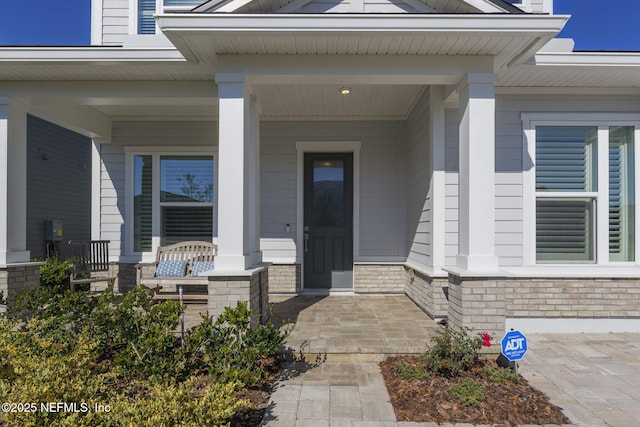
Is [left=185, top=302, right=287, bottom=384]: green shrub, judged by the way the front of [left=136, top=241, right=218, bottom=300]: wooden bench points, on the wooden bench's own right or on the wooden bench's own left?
on the wooden bench's own left

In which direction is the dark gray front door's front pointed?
toward the camera

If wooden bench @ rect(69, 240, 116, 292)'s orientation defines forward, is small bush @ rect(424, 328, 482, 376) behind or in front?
in front

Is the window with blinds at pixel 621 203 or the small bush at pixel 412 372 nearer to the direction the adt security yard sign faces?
the small bush

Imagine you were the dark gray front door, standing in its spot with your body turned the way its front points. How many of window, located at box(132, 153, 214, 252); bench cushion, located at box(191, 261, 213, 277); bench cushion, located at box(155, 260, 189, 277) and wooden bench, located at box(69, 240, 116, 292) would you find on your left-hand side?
0

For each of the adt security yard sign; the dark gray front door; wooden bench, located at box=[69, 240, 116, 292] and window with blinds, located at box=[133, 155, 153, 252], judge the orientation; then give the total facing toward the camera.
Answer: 4

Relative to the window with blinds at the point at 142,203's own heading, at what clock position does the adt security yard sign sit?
The adt security yard sign is roughly at 11 o'clock from the window with blinds.

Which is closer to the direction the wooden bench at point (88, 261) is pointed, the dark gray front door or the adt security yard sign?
the adt security yard sign

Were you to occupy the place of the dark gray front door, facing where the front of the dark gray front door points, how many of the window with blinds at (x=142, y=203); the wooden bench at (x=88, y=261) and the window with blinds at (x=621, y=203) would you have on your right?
2

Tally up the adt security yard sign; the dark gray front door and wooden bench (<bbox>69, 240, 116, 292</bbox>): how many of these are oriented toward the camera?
3

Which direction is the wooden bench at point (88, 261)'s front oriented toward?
toward the camera

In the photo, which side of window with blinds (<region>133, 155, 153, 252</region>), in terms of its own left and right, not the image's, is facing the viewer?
front

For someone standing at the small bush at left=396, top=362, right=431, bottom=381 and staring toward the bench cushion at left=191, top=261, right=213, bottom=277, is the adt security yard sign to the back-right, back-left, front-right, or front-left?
back-right

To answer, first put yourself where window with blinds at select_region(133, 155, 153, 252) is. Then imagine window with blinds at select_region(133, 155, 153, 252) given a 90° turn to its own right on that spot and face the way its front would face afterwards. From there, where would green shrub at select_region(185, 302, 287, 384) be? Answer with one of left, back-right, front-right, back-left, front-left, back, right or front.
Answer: left

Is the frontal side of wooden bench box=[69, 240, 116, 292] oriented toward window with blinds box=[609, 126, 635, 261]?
no
